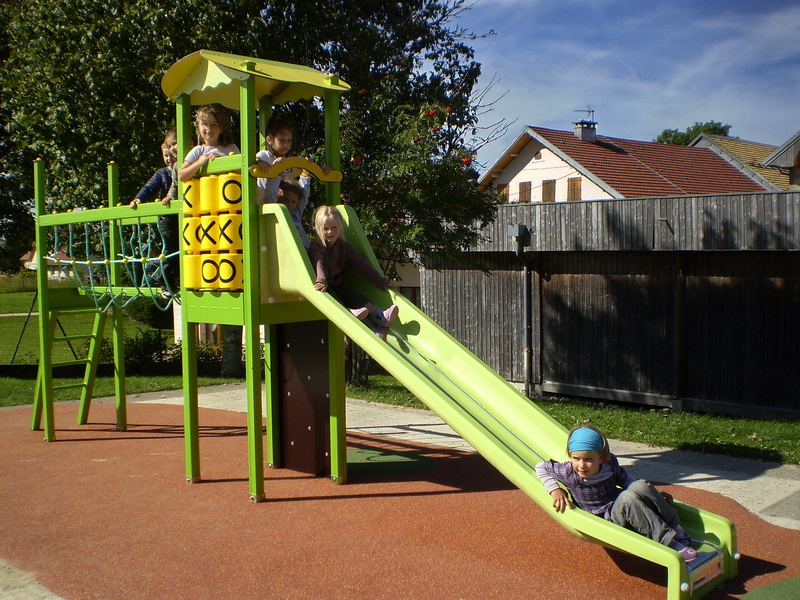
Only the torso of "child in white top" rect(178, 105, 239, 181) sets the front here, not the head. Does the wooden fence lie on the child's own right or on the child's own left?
on the child's own left

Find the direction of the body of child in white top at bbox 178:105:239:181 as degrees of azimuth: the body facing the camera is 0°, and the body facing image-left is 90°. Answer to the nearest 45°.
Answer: approximately 0°

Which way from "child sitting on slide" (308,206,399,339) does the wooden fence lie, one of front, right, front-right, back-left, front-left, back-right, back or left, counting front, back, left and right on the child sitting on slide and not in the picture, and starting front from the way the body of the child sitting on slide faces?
left

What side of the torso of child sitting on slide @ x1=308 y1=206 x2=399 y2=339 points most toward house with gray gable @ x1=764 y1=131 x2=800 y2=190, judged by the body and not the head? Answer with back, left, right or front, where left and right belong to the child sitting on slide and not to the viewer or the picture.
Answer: left

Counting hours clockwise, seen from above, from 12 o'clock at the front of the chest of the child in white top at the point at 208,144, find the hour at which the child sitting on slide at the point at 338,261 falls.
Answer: The child sitting on slide is roughly at 10 o'clock from the child in white top.

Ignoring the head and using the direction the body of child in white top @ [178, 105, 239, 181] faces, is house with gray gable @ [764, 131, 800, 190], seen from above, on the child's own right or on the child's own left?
on the child's own left

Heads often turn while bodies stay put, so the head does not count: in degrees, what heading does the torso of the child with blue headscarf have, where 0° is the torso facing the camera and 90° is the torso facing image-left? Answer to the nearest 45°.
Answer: approximately 315°

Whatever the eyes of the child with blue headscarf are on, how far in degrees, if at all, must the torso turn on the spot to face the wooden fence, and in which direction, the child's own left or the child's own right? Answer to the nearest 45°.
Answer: approximately 135° to the child's own left

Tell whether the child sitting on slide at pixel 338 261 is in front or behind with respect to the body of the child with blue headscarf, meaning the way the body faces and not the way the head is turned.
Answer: behind
